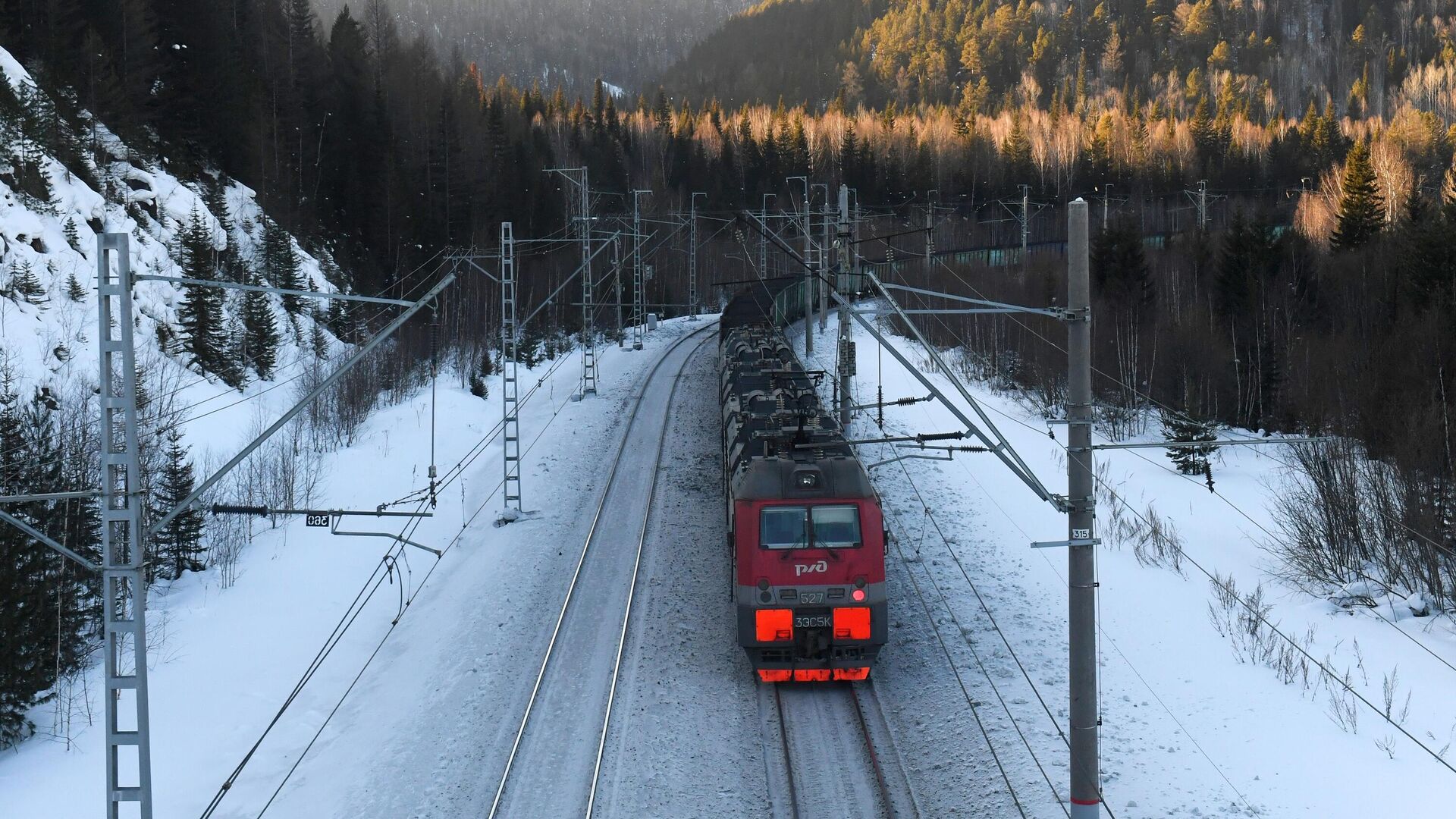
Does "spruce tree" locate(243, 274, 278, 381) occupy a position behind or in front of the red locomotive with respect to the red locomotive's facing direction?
behind

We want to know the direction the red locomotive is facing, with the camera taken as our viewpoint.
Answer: facing the viewer

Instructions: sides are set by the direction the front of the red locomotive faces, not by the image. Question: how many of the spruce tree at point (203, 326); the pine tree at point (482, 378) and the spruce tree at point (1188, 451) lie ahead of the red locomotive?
0

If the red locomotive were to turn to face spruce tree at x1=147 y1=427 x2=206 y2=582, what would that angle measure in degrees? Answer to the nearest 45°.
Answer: approximately 135° to its right

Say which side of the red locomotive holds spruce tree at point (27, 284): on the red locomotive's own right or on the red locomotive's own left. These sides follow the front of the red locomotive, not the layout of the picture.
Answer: on the red locomotive's own right

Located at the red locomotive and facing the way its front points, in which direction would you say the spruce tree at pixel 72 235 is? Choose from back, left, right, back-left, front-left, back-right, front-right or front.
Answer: back-right

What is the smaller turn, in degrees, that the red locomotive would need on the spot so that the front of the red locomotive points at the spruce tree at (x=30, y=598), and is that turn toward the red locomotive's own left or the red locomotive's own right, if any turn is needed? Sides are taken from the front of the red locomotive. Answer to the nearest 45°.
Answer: approximately 90° to the red locomotive's own right

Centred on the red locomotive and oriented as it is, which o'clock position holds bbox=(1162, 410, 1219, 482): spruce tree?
The spruce tree is roughly at 7 o'clock from the red locomotive.

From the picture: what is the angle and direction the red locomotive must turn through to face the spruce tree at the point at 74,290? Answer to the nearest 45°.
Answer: approximately 135° to its right

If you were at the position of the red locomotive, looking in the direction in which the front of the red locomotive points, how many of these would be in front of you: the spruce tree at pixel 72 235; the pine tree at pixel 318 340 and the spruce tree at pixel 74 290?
0

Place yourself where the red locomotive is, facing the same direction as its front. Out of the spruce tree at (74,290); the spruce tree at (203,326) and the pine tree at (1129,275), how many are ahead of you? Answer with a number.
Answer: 0
